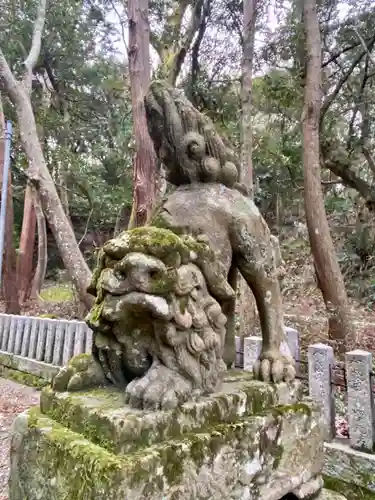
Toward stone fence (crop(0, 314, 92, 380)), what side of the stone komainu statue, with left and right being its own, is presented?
right

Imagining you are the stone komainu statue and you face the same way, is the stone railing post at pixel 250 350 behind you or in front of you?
behind

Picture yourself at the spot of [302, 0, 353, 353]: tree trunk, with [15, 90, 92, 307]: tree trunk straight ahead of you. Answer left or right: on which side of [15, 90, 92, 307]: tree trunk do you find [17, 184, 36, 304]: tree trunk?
right

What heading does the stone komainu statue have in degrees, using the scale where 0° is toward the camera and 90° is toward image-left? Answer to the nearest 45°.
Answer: approximately 45°

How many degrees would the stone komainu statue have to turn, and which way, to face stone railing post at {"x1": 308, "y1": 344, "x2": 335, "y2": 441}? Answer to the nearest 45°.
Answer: approximately 180°

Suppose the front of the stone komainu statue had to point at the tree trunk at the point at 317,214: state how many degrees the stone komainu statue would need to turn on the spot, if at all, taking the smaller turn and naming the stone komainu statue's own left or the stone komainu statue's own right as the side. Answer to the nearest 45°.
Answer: approximately 180°

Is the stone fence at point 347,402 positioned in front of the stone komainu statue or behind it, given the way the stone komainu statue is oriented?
behind

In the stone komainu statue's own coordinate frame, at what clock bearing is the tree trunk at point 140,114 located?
The tree trunk is roughly at 4 o'clock from the stone komainu statue.
